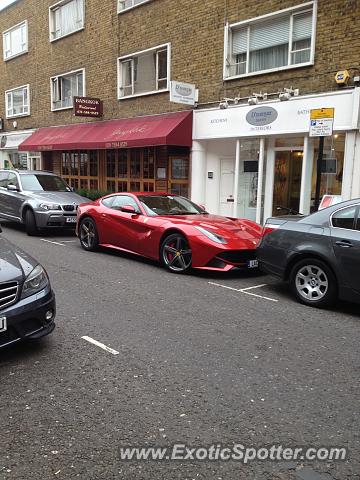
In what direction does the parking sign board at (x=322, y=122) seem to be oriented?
toward the camera

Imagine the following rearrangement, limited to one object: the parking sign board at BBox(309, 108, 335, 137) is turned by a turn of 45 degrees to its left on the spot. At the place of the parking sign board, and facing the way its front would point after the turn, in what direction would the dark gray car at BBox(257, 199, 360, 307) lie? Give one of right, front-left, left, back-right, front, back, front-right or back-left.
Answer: front-right

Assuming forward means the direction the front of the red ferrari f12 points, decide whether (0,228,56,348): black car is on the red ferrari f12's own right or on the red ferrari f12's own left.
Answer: on the red ferrari f12's own right

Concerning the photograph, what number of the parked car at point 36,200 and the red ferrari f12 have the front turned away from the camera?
0

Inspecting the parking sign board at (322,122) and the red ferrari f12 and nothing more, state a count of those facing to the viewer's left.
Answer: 0

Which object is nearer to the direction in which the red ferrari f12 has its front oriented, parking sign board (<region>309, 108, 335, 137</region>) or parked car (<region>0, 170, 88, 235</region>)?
the parking sign board

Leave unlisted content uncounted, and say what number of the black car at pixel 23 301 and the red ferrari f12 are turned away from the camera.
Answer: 0

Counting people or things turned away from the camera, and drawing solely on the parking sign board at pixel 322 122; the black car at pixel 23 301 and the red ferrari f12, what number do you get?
0

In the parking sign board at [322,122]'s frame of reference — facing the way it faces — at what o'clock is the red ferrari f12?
The red ferrari f12 is roughly at 2 o'clock from the parking sign board.

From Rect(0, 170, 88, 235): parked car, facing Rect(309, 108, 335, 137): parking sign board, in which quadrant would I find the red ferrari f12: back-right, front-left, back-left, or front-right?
front-right

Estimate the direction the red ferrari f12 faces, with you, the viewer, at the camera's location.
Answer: facing the viewer and to the right of the viewer

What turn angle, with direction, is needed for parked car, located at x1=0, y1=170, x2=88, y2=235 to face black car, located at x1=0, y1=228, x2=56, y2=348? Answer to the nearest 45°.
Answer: approximately 45° to its right

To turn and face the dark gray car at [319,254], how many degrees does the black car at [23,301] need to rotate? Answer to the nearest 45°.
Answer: approximately 45° to its left

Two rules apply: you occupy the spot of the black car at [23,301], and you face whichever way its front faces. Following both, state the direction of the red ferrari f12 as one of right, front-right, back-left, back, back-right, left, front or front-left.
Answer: left
